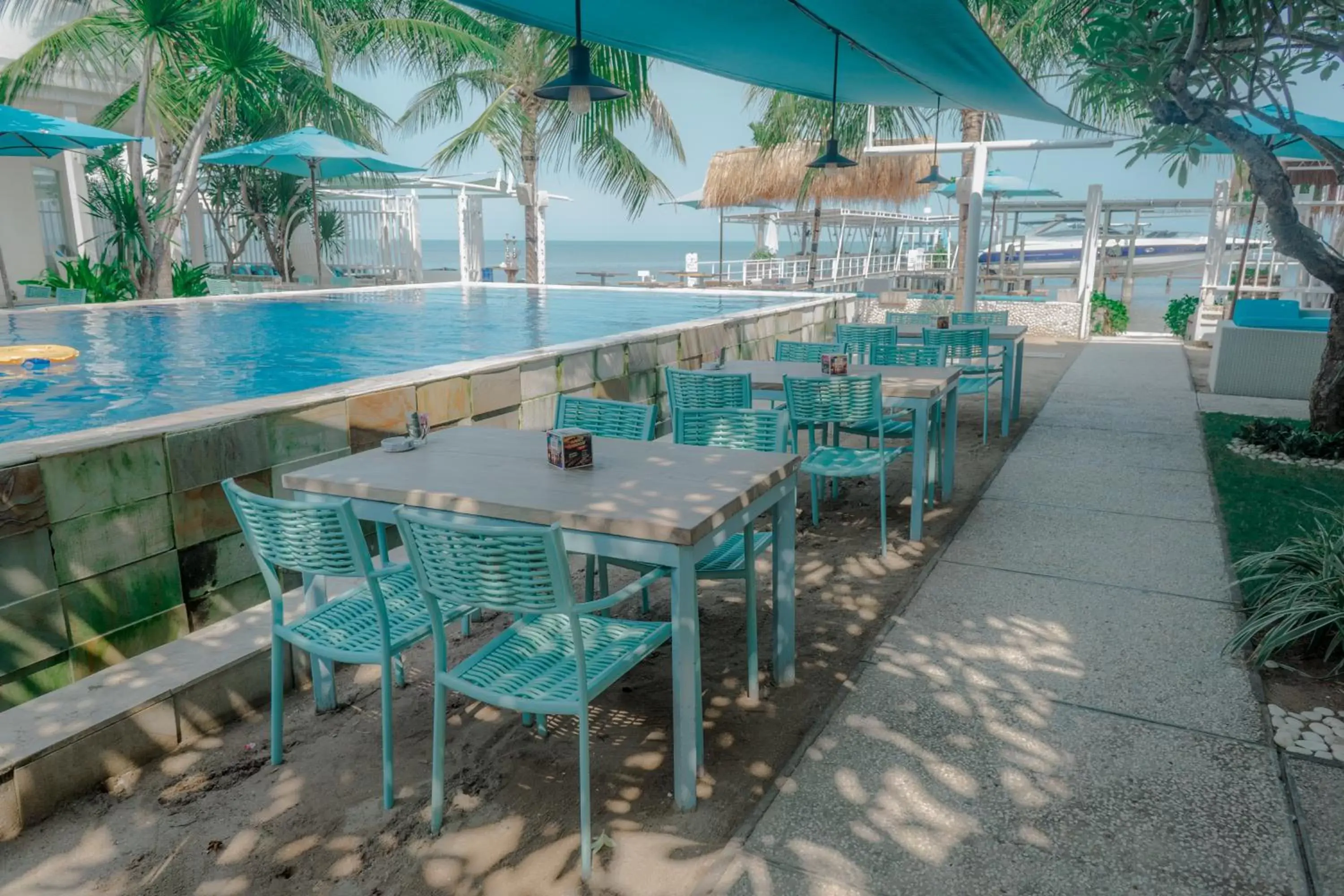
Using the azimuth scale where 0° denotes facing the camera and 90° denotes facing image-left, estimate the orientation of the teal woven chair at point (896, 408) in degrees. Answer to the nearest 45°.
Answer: approximately 45°

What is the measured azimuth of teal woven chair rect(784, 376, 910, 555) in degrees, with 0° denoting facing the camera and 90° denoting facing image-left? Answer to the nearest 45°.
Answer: approximately 225°

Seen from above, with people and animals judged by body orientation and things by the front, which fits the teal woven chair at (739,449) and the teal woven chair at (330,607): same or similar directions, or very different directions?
very different directions

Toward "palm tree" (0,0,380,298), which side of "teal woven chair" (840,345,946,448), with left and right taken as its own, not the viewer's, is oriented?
right
